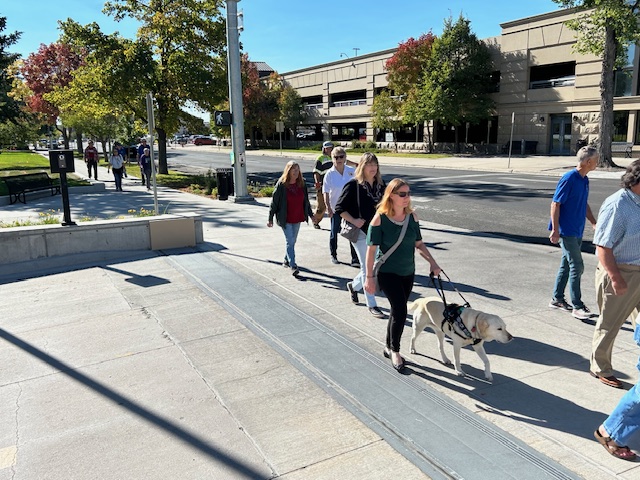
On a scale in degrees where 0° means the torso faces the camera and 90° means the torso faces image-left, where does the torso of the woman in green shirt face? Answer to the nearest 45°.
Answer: approximately 315°

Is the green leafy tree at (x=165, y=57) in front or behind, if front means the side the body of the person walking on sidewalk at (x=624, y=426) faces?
behind

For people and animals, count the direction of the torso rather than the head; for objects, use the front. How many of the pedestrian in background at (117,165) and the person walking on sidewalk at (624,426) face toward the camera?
1

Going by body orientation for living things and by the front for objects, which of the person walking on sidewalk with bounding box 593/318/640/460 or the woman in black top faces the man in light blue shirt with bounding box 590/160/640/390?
the woman in black top

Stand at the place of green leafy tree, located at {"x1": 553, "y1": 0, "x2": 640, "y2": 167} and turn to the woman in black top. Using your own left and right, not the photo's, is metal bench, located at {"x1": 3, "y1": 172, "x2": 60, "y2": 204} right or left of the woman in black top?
right

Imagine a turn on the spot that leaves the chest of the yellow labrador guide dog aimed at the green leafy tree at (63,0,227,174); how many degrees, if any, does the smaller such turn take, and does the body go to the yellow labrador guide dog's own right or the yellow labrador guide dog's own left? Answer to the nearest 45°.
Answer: approximately 180°

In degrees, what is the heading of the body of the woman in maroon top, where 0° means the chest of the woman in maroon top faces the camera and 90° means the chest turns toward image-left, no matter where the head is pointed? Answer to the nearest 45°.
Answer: approximately 315°

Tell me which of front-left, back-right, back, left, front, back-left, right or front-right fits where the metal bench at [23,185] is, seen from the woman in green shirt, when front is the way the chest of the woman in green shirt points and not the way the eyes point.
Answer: back

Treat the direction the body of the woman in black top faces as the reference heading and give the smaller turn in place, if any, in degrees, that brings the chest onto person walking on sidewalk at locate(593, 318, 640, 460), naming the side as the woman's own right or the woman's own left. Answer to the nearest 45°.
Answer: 0° — they already face them

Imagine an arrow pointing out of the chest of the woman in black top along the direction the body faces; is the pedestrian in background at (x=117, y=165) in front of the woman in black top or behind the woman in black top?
behind

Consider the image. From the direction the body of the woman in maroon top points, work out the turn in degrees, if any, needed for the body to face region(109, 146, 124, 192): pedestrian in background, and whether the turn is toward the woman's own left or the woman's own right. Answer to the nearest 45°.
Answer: approximately 180°

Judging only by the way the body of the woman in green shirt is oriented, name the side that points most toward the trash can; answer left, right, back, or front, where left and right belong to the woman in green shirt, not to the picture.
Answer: back

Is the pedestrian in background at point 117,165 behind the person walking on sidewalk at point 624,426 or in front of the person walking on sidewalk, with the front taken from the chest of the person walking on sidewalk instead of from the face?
behind

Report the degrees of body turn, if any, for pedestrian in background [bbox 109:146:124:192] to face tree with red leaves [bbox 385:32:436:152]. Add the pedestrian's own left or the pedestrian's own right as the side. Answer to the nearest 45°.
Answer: approximately 135° to the pedestrian's own left

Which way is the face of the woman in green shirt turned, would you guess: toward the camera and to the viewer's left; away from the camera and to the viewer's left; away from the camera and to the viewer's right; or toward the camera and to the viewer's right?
toward the camera and to the viewer's right
